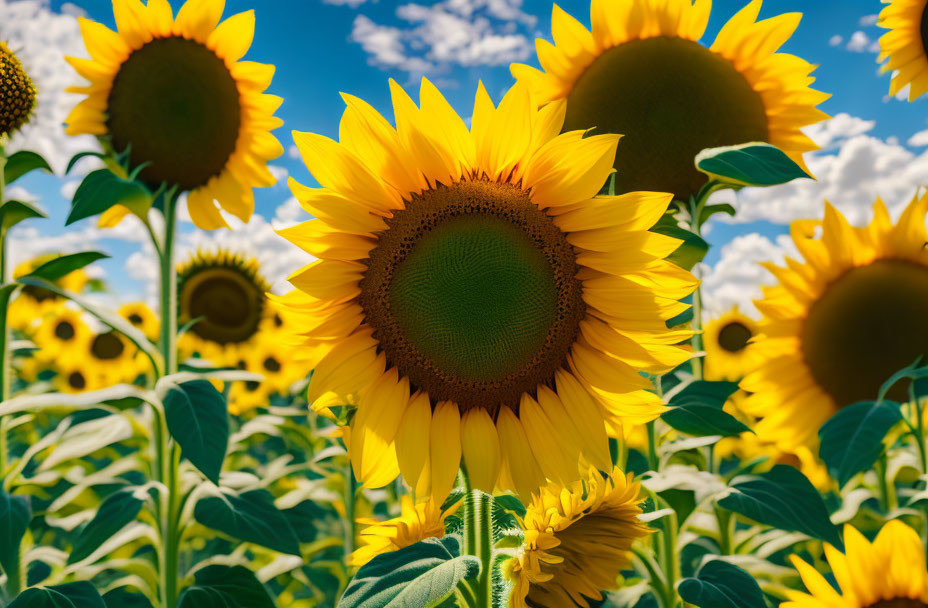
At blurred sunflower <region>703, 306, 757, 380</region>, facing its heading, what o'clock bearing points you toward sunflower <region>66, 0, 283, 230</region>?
The sunflower is roughly at 1 o'clock from the blurred sunflower.

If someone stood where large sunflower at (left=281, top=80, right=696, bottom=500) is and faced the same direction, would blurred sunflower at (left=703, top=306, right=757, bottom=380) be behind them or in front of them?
behind

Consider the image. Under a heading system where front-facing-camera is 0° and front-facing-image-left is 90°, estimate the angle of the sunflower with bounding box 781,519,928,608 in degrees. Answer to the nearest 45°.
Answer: approximately 0°

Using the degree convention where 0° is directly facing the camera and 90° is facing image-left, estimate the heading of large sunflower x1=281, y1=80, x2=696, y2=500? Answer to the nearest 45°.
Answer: approximately 0°

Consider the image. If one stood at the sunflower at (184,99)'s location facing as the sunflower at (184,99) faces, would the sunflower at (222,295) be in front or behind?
behind

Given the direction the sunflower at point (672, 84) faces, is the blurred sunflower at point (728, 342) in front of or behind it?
behind

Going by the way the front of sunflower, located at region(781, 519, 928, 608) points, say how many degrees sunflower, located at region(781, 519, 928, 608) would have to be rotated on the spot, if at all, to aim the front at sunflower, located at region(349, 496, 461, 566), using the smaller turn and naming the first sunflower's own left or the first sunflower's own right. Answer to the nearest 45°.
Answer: approximately 45° to the first sunflower's own right
